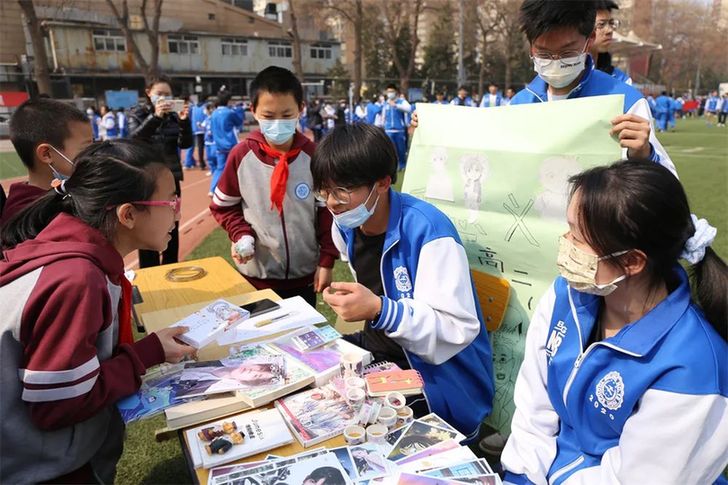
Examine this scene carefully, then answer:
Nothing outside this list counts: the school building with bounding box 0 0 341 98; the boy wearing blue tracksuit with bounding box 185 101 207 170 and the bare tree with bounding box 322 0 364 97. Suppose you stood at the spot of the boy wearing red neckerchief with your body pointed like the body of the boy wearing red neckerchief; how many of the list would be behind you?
3

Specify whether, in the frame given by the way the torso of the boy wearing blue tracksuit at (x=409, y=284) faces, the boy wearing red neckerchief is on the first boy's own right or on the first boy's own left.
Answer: on the first boy's own right

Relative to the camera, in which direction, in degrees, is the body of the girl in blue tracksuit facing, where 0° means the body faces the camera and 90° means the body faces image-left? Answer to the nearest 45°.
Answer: approximately 45°

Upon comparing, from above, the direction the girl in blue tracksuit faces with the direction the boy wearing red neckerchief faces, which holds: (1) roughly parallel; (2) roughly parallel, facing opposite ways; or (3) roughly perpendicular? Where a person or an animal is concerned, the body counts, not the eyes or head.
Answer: roughly perpendicular

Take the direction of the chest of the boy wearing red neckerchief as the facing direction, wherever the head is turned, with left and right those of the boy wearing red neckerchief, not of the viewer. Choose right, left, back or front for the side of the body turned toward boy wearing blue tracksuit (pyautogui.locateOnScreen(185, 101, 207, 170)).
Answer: back

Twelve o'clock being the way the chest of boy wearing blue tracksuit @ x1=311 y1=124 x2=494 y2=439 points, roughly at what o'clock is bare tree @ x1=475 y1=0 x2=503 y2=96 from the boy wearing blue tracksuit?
The bare tree is roughly at 5 o'clock from the boy wearing blue tracksuit.

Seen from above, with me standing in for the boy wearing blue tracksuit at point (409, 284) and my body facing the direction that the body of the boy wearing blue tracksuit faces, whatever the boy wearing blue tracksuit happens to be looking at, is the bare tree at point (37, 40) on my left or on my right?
on my right

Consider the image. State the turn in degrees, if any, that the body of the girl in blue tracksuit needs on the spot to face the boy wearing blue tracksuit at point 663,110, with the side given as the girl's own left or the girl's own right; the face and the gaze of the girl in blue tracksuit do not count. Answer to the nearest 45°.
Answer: approximately 135° to the girl's own right

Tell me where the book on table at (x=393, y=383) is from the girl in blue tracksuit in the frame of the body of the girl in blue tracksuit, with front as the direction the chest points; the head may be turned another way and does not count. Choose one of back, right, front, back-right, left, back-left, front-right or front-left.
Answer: front-right

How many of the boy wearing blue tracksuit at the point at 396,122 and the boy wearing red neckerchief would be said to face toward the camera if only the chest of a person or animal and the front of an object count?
2
